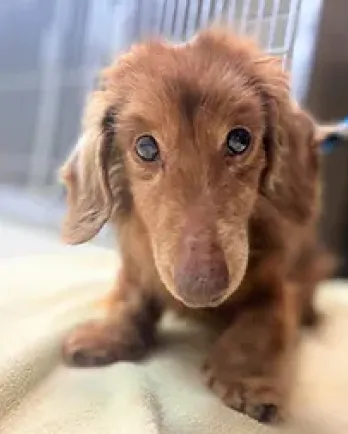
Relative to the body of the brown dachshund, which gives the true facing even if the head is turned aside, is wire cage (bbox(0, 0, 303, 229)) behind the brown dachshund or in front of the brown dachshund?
behind

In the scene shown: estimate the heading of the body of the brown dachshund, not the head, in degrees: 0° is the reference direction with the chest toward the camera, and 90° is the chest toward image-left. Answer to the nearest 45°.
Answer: approximately 0°
